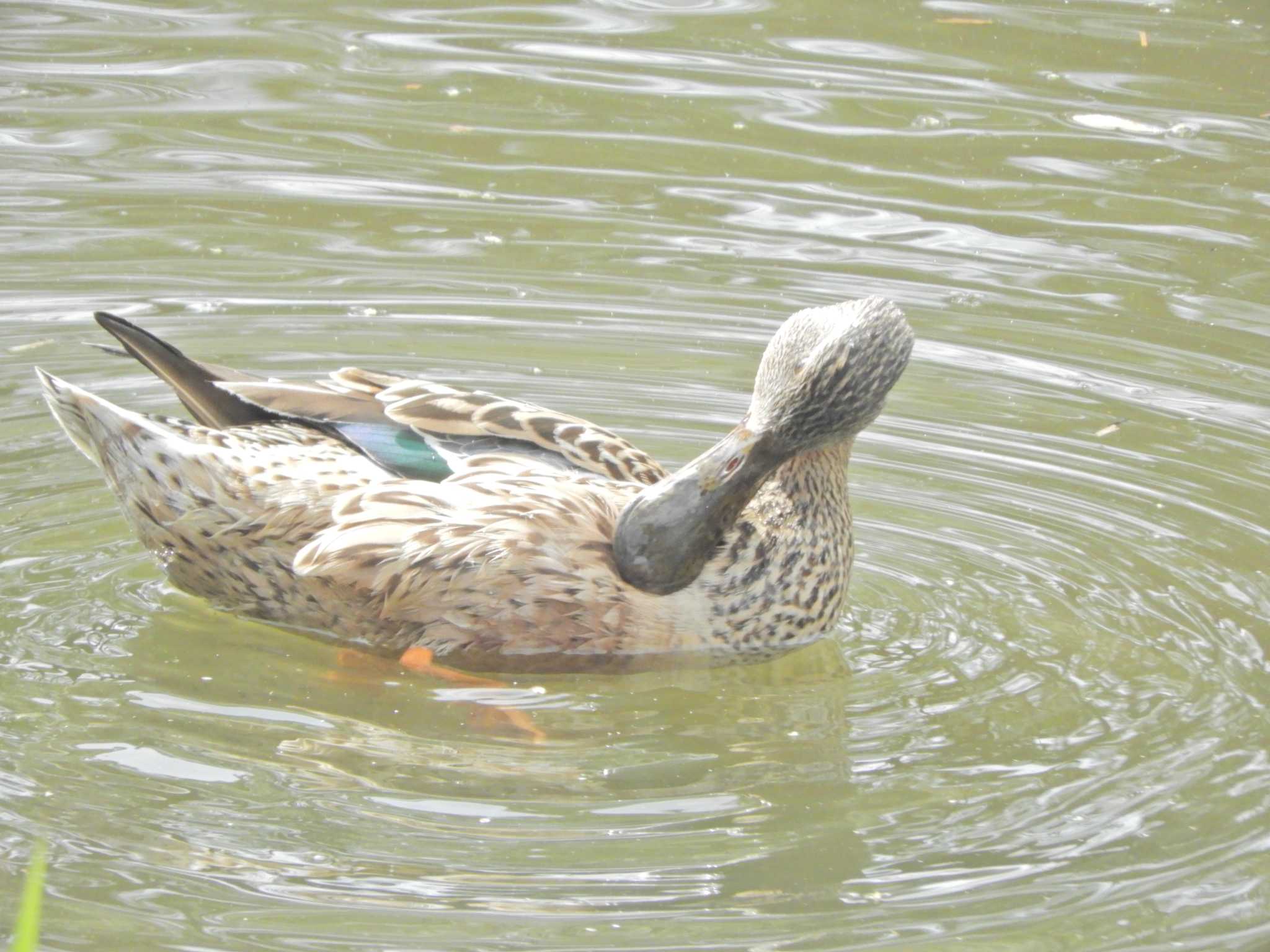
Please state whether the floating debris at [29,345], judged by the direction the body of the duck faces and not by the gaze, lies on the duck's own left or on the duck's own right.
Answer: on the duck's own left

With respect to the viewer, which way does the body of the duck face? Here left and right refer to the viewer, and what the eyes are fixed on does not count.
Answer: facing to the right of the viewer
